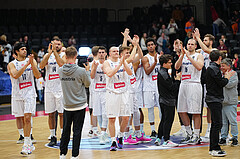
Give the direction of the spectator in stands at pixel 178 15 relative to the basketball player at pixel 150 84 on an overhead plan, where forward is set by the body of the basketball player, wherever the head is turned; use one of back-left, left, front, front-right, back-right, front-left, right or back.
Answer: back-left

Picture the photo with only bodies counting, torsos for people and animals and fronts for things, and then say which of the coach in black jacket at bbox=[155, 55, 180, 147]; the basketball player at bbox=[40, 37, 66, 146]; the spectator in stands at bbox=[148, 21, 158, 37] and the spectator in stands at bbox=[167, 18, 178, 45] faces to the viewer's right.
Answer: the coach in black jacket

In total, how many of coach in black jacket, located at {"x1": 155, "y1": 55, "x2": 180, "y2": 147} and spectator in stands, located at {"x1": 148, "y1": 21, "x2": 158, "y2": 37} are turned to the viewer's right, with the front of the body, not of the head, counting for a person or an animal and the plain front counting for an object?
1

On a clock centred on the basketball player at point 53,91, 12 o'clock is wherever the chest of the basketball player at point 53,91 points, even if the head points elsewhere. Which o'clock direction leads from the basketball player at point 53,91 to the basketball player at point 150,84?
the basketball player at point 150,84 is roughly at 9 o'clock from the basketball player at point 53,91.

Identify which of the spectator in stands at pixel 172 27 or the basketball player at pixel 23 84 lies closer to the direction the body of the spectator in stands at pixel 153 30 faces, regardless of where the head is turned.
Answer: the basketball player

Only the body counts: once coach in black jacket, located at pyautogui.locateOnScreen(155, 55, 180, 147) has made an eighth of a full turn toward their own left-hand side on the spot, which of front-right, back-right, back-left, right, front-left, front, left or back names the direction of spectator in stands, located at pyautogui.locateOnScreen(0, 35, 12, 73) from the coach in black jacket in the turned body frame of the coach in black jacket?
left

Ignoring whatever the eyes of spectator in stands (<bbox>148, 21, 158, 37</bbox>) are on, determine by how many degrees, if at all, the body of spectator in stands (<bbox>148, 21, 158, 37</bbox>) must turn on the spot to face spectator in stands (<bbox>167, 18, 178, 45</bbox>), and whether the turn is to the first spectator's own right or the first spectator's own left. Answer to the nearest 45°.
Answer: approximately 90° to the first spectator's own left
